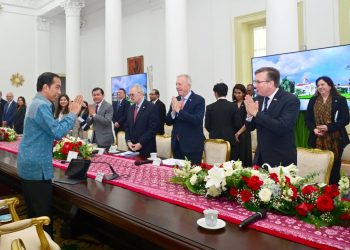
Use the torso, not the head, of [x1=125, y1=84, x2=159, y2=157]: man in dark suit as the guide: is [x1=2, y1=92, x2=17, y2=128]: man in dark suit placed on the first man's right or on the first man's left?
on the first man's right

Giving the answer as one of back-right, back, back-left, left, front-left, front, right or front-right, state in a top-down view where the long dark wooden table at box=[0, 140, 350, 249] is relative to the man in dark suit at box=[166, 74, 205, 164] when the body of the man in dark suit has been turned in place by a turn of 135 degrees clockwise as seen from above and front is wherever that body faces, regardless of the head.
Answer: back

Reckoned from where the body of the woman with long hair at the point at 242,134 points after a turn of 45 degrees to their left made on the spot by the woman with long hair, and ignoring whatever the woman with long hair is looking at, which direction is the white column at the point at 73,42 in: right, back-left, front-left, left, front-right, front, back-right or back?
back-right

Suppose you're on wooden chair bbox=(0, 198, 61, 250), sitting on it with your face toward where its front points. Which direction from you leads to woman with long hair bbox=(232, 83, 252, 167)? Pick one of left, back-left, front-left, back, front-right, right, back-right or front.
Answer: front

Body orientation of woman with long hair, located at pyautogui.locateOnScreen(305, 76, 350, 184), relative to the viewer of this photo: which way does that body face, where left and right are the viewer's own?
facing the viewer and to the left of the viewer

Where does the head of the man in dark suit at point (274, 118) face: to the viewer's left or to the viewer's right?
to the viewer's left

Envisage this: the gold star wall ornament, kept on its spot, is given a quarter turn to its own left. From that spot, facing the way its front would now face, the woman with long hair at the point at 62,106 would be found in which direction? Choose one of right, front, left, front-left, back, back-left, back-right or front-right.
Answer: right

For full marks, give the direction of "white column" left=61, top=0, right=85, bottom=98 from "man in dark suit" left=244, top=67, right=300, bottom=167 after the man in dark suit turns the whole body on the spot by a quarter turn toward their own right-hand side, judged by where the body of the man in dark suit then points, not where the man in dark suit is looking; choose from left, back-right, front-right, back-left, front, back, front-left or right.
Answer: front

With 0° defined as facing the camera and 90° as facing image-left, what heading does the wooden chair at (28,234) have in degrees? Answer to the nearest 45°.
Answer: approximately 225°

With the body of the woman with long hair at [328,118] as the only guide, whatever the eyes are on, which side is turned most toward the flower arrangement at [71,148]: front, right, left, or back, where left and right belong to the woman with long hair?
front

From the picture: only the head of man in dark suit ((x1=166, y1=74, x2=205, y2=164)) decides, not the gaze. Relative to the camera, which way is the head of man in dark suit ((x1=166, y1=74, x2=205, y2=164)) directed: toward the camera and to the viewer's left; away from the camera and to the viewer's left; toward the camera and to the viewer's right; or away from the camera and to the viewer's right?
toward the camera and to the viewer's left

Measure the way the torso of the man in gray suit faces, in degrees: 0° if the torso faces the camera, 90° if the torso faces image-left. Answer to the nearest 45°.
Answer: approximately 45°

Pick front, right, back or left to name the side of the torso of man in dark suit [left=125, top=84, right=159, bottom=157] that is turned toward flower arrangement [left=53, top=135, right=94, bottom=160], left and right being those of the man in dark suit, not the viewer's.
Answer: front
